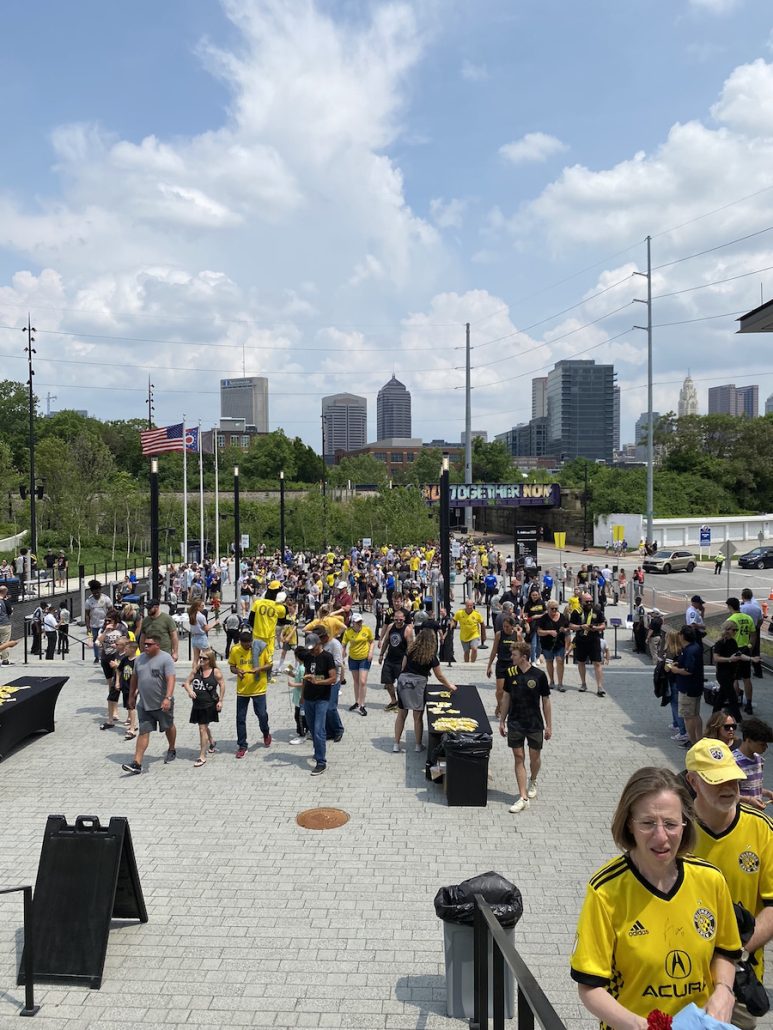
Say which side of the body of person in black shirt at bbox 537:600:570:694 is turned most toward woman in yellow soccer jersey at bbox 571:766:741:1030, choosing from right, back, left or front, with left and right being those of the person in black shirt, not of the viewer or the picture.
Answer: front

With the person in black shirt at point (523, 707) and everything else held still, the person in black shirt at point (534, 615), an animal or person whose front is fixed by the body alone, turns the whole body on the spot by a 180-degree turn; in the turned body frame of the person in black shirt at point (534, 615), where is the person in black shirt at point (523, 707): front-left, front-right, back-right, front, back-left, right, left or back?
back

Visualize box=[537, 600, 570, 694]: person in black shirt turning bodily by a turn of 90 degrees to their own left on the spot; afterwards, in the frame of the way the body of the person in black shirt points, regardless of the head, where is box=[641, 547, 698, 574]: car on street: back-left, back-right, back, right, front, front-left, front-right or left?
left

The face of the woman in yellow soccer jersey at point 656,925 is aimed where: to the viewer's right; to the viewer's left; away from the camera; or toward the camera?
toward the camera

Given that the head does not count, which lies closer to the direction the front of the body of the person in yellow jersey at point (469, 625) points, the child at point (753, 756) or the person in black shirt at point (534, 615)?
the child

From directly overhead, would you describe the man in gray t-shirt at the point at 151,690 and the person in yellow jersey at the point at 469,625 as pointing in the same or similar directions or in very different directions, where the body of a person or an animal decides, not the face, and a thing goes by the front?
same or similar directions

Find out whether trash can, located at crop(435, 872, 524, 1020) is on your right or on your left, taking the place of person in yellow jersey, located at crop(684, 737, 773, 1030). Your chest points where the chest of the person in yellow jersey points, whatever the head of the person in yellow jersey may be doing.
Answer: on your right

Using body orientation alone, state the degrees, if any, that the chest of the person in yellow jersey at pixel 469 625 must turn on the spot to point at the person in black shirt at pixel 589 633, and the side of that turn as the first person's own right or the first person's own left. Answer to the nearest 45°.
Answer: approximately 45° to the first person's own left

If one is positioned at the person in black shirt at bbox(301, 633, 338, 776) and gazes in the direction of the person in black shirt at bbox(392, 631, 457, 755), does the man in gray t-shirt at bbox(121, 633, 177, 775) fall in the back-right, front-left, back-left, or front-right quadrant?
back-left

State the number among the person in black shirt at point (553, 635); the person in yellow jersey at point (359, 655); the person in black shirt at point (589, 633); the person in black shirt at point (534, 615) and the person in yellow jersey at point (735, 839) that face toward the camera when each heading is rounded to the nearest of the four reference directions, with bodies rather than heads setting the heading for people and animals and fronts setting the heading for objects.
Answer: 5

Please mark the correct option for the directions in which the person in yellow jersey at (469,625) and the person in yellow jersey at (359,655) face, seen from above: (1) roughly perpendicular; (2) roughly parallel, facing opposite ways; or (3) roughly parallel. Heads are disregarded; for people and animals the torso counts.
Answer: roughly parallel

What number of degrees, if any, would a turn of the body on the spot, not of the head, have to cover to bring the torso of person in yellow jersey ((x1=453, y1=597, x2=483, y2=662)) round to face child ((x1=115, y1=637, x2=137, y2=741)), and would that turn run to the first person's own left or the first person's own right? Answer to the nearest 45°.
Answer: approximately 45° to the first person's own right

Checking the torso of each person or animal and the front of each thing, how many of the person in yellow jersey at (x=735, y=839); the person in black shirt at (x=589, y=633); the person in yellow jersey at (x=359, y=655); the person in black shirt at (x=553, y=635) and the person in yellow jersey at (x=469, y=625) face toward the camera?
5

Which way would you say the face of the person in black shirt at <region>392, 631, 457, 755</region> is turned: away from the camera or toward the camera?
away from the camera

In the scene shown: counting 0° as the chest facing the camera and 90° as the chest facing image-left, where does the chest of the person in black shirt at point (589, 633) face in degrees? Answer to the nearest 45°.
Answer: approximately 0°

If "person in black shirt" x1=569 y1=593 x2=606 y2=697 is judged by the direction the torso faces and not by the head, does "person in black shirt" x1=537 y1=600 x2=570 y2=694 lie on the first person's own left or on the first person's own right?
on the first person's own right

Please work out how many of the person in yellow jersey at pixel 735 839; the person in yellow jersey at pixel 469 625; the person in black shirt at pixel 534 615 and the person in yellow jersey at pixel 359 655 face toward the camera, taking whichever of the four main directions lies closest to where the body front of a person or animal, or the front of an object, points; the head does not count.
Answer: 4

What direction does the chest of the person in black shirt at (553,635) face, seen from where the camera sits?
toward the camera
